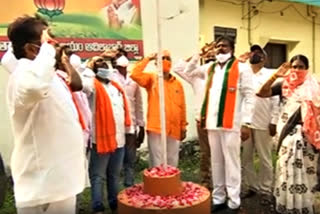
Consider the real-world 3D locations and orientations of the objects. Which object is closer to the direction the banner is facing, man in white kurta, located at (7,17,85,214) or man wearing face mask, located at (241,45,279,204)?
the man in white kurta

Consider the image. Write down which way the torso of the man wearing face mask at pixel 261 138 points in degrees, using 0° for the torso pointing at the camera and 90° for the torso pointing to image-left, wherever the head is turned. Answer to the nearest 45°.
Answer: approximately 45°

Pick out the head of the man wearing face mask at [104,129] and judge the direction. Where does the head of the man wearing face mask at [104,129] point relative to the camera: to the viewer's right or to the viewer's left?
to the viewer's right

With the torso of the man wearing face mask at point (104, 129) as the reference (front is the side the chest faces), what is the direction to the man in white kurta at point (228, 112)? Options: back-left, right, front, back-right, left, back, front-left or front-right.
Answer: front-left

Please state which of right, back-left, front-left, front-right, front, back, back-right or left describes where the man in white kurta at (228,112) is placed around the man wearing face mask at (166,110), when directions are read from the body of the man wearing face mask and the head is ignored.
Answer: front-left

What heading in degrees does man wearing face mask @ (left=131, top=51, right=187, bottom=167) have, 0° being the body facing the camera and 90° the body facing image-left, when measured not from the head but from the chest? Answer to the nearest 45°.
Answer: approximately 0°

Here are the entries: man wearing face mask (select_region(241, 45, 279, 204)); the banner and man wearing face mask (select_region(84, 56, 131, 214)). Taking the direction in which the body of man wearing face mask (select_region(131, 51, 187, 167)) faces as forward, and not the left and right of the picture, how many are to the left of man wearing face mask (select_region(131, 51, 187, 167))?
1

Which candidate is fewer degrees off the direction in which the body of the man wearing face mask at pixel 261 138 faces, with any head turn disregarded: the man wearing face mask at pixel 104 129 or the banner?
the man wearing face mask

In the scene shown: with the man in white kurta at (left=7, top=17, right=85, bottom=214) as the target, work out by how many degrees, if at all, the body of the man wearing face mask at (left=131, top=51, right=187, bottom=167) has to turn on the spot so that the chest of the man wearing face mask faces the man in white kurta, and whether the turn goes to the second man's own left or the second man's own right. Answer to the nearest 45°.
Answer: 0° — they already face them
